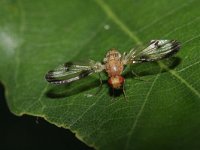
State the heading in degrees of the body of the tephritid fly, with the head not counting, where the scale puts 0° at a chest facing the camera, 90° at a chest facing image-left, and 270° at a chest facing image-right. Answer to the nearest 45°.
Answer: approximately 0°
